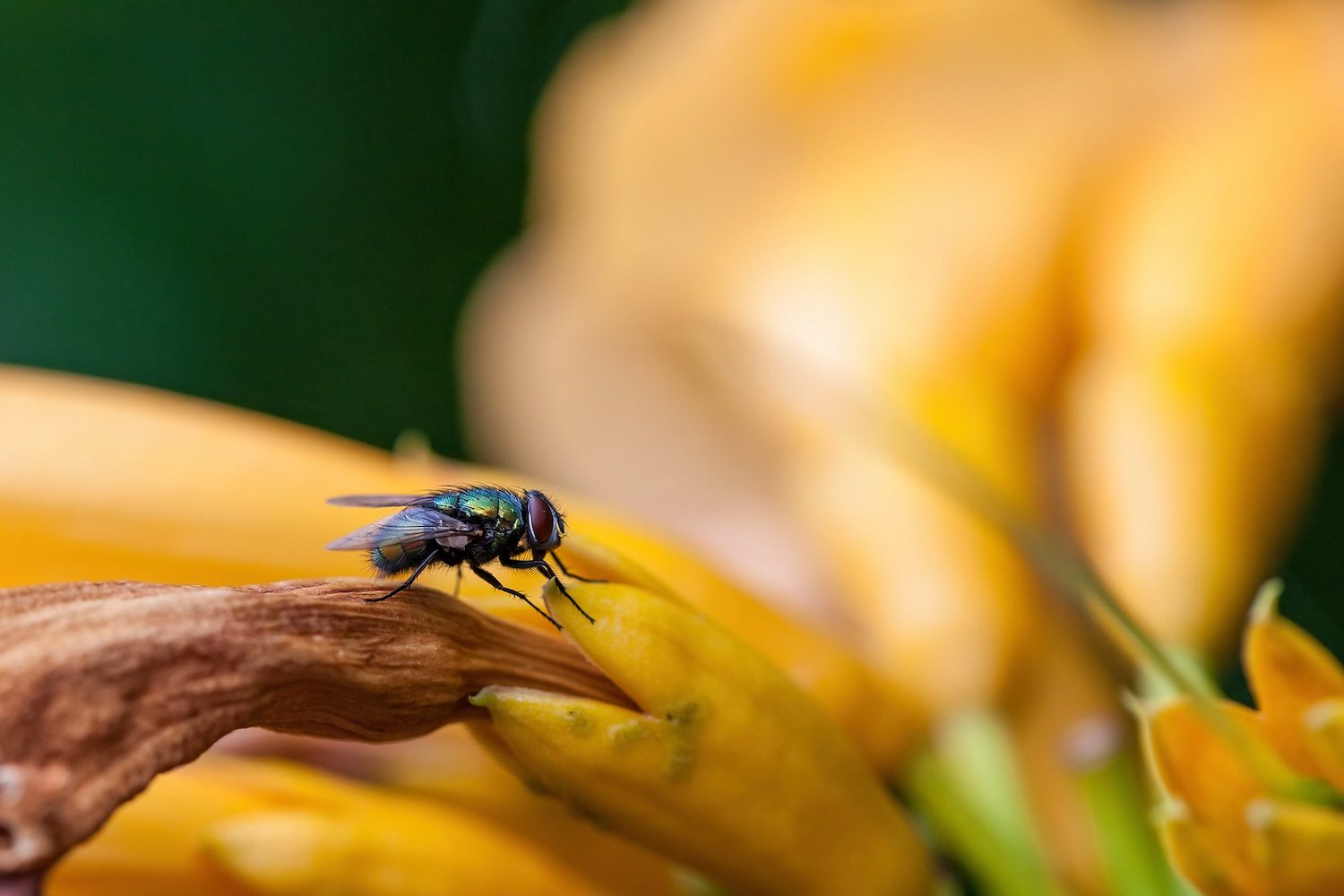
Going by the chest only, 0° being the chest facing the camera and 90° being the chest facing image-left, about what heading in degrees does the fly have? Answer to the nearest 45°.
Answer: approximately 270°
